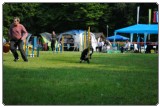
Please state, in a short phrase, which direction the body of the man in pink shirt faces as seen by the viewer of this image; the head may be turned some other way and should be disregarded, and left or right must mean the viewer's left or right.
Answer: facing the viewer
